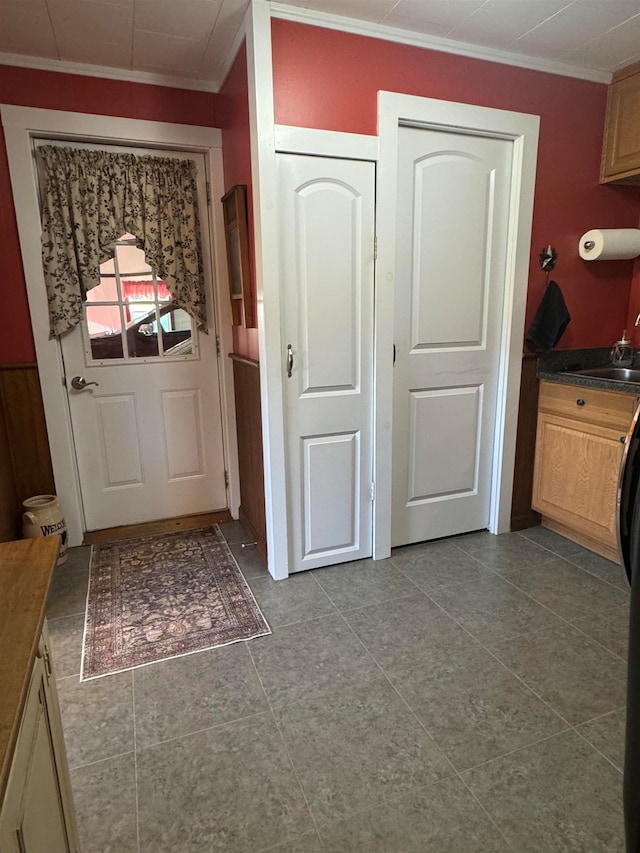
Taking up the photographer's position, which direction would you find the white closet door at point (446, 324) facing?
facing the viewer

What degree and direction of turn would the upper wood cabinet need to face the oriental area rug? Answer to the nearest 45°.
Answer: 0° — it already faces it

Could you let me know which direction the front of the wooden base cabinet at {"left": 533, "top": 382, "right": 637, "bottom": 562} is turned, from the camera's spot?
facing the viewer and to the left of the viewer

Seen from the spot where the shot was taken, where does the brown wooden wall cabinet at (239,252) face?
facing to the left of the viewer

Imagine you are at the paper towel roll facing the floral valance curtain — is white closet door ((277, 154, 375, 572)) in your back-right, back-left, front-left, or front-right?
front-left

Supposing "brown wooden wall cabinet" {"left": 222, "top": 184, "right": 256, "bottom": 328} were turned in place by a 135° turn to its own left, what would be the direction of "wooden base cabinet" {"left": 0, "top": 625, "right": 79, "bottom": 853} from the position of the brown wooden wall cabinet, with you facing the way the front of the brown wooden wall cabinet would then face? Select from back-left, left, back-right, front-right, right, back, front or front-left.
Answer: front-right

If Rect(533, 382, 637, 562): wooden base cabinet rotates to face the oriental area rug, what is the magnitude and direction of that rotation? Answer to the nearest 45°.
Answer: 0° — it already faces it

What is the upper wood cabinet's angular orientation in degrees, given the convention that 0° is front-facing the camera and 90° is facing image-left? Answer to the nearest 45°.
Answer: approximately 45°

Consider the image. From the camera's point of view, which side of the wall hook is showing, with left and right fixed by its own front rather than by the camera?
front

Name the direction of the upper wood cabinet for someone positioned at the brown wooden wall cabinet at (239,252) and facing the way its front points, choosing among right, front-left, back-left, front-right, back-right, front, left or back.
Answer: back

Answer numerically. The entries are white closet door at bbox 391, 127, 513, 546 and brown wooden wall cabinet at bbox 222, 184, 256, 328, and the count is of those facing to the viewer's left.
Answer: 1
